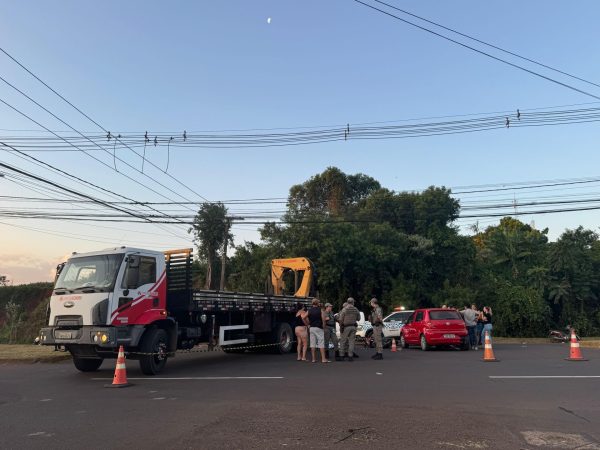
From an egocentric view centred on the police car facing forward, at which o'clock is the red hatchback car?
The red hatchback car is roughly at 8 o'clock from the police car.

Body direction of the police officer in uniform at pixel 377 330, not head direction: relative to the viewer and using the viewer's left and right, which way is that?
facing to the left of the viewer

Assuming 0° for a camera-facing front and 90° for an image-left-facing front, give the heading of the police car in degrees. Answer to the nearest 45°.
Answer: approximately 90°

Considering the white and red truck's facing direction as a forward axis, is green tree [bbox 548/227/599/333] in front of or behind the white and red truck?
behind

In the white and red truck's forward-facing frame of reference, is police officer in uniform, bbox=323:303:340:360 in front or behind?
behind
